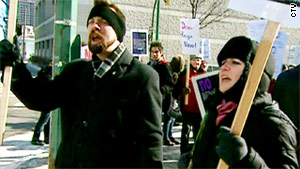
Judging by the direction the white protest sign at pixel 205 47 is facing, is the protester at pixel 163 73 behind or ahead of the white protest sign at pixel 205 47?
ahead

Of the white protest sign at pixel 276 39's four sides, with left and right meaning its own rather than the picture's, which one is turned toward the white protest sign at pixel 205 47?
back

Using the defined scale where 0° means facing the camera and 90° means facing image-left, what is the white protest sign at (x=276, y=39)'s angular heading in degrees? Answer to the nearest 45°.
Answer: approximately 0°

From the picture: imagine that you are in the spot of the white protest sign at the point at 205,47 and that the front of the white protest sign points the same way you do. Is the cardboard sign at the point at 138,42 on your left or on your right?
on your right

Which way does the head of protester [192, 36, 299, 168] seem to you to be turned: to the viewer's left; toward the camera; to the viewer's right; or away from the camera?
to the viewer's left

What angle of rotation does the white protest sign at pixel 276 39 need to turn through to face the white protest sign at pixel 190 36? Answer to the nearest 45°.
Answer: approximately 135° to its right

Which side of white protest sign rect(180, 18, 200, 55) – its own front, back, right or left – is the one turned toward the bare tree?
back

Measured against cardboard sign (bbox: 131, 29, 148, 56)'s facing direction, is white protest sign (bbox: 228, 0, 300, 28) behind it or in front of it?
in front

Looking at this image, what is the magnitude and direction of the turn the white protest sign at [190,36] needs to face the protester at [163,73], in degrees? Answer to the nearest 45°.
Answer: approximately 90° to its right
